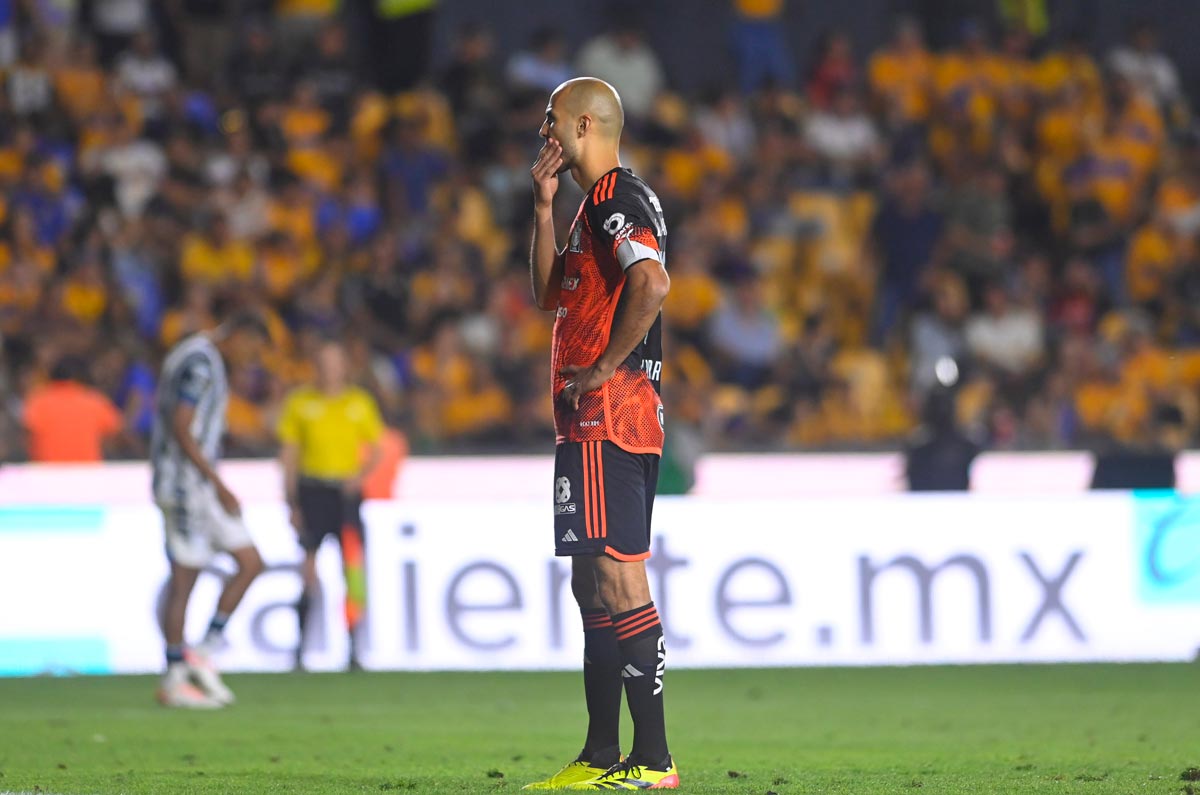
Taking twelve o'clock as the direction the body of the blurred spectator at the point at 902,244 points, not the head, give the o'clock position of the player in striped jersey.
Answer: The player in striped jersey is roughly at 1 o'clock from the blurred spectator.

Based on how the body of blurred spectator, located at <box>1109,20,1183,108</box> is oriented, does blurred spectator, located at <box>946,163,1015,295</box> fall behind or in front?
in front

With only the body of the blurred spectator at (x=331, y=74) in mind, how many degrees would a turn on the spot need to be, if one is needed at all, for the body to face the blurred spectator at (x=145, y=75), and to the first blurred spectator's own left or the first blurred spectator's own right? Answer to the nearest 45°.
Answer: approximately 90° to the first blurred spectator's own right

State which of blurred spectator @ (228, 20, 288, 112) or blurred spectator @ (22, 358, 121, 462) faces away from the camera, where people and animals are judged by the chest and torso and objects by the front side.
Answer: blurred spectator @ (22, 358, 121, 462)

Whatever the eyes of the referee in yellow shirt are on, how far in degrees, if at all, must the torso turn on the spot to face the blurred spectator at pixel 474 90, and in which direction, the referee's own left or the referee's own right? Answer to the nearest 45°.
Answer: approximately 180°

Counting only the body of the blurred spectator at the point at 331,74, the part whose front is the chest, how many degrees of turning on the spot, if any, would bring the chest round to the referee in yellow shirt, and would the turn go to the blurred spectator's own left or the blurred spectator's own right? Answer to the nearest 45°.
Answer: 0° — they already face them

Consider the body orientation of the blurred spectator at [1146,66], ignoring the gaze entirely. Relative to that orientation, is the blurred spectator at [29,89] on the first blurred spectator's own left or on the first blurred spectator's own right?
on the first blurred spectator's own right

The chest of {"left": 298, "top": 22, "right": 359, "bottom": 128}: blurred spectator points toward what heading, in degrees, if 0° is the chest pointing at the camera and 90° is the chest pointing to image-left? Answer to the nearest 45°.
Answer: approximately 0°

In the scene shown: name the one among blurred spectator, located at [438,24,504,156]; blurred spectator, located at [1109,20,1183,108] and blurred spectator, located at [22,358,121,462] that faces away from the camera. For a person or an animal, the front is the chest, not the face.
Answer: blurred spectator, located at [22,358,121,462]

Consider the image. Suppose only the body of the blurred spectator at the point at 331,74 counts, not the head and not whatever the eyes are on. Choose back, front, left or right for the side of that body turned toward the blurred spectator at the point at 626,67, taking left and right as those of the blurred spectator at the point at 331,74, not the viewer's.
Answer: left
